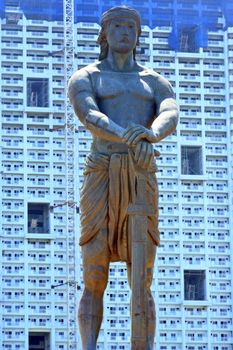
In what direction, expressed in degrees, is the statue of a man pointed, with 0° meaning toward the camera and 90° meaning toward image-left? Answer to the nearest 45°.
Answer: approximately 0°
